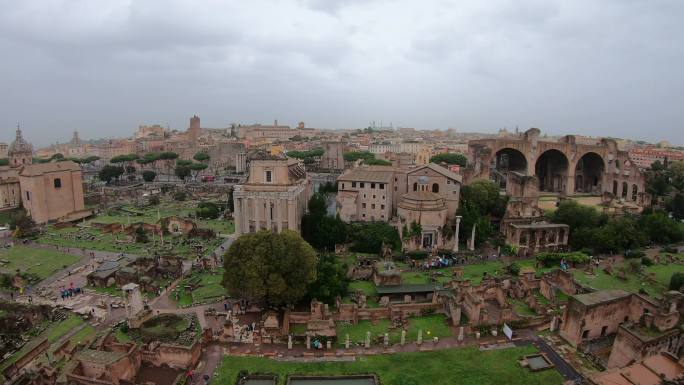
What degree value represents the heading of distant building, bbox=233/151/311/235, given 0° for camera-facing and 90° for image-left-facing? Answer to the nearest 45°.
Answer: approximately 0°

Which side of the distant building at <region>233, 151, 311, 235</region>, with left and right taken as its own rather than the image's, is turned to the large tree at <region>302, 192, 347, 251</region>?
left

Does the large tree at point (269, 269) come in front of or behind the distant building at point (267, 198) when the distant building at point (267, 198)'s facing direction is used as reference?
in front

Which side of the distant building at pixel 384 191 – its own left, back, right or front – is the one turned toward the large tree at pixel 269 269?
front

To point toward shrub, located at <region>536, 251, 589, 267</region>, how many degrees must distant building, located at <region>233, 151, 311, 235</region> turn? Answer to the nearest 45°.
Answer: approximately 90° to its left

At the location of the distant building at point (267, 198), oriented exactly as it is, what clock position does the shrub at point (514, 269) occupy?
The shrub is roughly at 10 o'clock from the distant building.

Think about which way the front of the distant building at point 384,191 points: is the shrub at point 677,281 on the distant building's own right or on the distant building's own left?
on the distant building's own left

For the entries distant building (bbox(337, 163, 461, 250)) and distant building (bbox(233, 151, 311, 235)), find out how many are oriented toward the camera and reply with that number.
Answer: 2

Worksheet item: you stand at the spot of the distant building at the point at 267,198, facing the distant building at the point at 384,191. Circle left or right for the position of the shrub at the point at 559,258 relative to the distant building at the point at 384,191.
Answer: right
